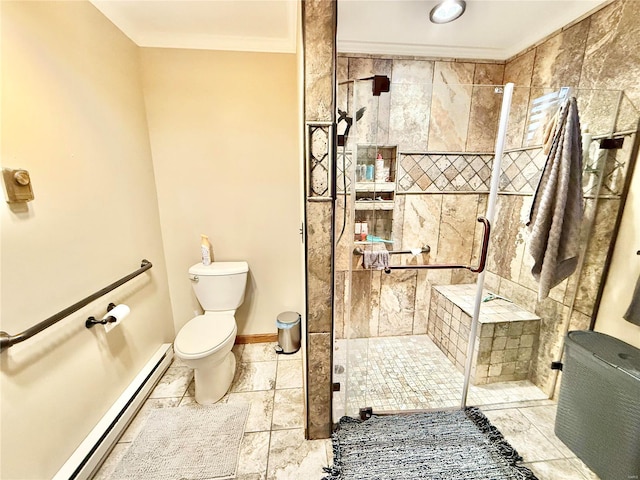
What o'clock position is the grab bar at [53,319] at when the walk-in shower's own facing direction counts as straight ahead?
The grab bar is roughly at 1 o'clock from the walk-in shower.

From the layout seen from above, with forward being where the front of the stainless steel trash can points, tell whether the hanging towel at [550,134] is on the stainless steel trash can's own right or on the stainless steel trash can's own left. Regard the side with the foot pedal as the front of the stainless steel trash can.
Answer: on the stainless steel trash can's own left

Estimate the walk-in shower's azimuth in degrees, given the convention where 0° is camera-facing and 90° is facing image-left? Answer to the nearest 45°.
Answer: approximately 0°

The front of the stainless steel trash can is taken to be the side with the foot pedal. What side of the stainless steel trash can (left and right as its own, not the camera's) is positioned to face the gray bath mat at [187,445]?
front

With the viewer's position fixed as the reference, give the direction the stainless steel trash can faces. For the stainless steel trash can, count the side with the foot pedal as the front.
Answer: facing the viewer and to the left of the viewer

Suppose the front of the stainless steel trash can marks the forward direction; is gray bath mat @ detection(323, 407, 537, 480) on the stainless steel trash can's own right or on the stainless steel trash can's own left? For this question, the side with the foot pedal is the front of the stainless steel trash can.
on the stainless steel trash can's own left

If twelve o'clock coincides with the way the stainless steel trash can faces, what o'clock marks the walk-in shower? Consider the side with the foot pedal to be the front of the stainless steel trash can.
The walk-in shower is roughly at 8 o'clock from the stainless steel trash can.

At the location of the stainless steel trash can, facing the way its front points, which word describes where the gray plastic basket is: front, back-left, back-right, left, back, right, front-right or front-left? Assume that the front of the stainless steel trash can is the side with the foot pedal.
left

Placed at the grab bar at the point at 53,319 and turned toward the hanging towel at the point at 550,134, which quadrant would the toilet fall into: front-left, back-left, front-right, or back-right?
front-left

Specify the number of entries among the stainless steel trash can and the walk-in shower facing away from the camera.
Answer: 0

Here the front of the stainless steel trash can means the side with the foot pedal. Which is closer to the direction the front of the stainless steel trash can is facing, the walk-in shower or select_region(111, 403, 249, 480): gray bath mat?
the gray bath mat

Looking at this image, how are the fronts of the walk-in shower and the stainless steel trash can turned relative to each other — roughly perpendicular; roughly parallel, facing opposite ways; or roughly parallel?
roughly parallel
